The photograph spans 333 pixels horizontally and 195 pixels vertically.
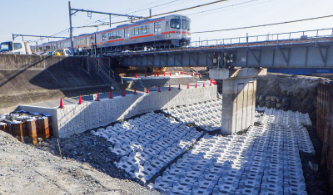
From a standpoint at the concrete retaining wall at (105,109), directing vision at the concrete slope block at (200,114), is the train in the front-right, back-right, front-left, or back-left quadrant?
front-left

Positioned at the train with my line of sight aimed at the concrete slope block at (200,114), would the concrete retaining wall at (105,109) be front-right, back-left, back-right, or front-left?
front-right

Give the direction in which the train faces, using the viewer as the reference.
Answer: facing the viewer and to the right of the viewer
